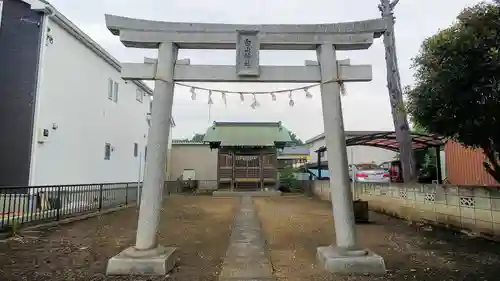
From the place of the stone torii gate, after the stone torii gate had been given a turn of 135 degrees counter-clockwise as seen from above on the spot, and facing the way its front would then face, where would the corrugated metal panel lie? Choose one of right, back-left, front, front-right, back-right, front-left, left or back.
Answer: front

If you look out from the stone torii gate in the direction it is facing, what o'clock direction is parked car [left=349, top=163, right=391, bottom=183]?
The parked car is roughly at 7 o'clock from the stone torii gate.

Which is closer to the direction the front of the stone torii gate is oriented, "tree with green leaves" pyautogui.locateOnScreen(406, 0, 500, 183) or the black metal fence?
the tree with green leaves

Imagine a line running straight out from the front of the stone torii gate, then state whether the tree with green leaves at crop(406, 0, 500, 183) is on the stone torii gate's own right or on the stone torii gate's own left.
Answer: on the stone torii gate's own left

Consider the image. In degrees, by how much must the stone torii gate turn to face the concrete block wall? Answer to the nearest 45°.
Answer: approximately 135° to its left

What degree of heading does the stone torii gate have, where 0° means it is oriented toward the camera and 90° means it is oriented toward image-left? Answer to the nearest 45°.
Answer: approximately 0°

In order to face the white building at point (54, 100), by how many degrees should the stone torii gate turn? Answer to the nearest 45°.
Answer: approximately 135° to its right

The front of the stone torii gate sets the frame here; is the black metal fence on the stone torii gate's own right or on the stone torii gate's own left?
on the stone torii gate's own right

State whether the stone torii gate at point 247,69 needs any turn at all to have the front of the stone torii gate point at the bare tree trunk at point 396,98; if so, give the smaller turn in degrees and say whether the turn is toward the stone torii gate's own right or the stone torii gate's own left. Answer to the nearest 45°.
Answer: approximately 135° to the stone torii gate's own left
